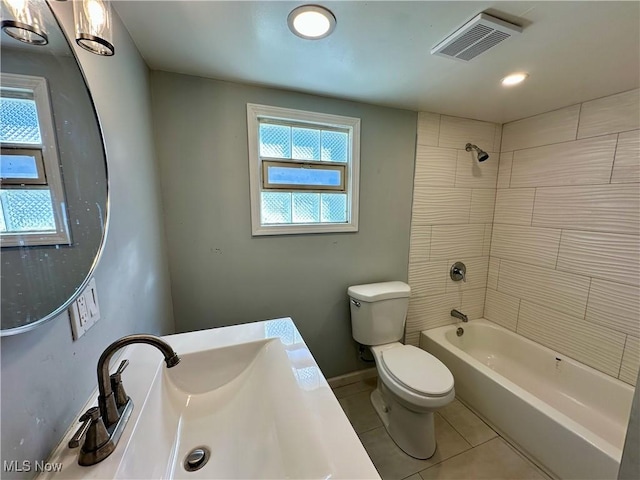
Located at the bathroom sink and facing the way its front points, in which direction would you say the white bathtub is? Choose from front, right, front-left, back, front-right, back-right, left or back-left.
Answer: front

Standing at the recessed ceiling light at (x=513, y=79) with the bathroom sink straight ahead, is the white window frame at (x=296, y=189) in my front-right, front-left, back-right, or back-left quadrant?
front-right

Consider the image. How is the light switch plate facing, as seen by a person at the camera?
facing the viewer and to the right of the viewer

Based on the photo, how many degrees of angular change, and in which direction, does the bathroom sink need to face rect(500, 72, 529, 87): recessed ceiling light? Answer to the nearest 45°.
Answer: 0° — it already faces it

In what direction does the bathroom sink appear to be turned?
to the viewer's right

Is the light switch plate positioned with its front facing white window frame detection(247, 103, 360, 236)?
no

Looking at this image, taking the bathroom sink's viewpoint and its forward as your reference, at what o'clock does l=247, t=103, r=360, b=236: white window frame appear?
The white window frame is roughly at 10 o'clock from the bathroom sink.

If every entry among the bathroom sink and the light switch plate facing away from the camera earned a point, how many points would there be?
0

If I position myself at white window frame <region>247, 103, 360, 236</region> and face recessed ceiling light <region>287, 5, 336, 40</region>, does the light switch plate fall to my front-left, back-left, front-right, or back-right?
front-right
